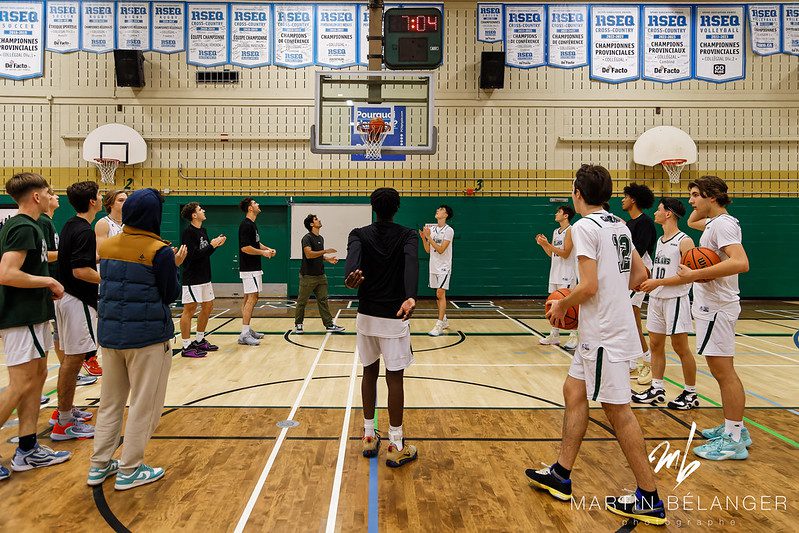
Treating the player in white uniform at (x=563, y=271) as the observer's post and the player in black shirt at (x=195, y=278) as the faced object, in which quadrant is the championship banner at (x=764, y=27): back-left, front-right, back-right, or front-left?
back-right

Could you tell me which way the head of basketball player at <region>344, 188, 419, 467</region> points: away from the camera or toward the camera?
away from the camera

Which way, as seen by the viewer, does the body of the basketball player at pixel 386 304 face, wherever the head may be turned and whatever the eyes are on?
away from the camera

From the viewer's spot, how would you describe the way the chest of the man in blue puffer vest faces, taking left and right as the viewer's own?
facing away from the viewer and to the right of the viewer

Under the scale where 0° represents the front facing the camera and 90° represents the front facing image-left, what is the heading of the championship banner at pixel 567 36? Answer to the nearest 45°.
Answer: approximately 0°

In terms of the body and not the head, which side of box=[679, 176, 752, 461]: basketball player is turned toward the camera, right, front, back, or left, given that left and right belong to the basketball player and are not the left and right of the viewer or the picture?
left

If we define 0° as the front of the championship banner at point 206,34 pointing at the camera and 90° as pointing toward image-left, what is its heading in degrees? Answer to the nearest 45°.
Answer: approximately 0°

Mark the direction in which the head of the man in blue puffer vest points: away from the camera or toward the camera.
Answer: away from the camera
